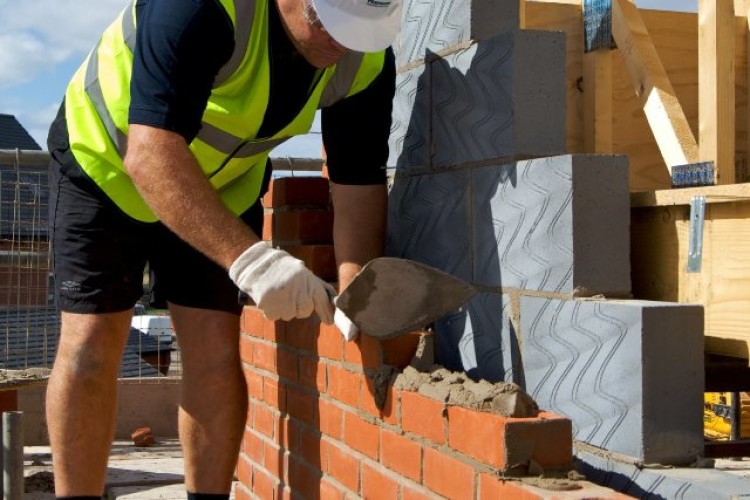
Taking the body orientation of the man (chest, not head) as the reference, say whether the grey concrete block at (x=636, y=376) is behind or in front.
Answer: in front

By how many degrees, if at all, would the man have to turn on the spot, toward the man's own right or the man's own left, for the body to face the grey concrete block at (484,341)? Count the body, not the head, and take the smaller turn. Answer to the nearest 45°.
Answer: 0° — they already face it

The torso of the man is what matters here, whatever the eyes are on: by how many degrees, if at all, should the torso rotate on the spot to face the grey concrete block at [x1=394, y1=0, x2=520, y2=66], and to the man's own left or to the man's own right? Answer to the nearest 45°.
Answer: approximately 45° to the man's own left

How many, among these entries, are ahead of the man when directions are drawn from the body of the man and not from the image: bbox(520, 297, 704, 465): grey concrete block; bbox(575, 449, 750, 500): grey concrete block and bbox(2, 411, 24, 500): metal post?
2

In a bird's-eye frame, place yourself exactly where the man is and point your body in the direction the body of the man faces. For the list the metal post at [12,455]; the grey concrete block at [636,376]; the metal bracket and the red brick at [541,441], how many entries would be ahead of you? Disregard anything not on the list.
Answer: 3

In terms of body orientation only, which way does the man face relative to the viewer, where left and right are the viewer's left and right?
facing the viewer and to the right of the viewer

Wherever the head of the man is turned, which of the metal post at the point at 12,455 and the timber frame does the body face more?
the timber frame

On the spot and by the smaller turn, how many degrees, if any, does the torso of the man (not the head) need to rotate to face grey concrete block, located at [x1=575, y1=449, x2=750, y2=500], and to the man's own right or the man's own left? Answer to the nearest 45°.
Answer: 0° — they already face it

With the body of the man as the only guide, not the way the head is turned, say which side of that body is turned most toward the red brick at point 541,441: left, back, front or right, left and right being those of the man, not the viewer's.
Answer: front

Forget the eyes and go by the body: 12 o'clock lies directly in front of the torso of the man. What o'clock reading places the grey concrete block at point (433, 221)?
The grey concrete block is roughly at 11 o'clock from the man.

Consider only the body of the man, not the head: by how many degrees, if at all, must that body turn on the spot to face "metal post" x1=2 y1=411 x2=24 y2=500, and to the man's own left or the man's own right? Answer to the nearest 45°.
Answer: approximately 180°

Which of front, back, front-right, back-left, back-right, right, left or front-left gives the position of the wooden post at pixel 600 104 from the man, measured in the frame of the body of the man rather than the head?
front-left

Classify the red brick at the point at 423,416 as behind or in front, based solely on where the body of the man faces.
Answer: in front

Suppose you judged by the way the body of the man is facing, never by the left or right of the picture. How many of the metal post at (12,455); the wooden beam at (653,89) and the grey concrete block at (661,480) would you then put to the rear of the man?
1

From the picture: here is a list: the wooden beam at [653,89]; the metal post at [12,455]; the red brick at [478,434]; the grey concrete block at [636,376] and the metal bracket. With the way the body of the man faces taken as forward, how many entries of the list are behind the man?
1
